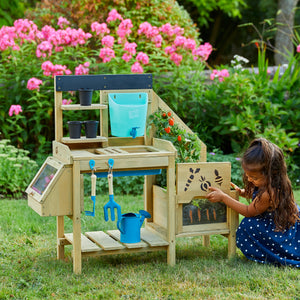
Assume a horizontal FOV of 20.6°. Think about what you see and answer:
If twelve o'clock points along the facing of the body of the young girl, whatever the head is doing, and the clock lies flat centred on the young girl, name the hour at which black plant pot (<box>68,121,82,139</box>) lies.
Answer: The black plant pot is roughly at 12 o'clock from the young girl.

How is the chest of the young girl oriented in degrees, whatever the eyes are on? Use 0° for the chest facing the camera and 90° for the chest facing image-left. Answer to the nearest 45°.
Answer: approximately 90°

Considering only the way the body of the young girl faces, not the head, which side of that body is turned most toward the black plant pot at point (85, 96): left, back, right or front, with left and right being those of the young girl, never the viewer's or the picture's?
front

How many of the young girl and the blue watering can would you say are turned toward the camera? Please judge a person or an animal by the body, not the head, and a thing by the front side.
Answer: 0

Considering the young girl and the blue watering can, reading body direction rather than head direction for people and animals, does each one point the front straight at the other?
yes

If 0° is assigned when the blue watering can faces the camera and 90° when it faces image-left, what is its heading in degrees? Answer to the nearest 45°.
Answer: approximately 270°

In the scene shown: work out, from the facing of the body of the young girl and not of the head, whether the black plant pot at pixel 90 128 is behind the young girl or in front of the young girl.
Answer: in front

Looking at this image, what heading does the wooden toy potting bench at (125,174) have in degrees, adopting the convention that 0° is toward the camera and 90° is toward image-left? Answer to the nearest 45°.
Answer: approximately 0°

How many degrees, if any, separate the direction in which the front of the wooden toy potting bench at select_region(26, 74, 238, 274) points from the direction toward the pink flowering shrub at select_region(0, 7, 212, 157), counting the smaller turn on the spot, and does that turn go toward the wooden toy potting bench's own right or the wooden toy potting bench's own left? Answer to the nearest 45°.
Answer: approximately 180°
